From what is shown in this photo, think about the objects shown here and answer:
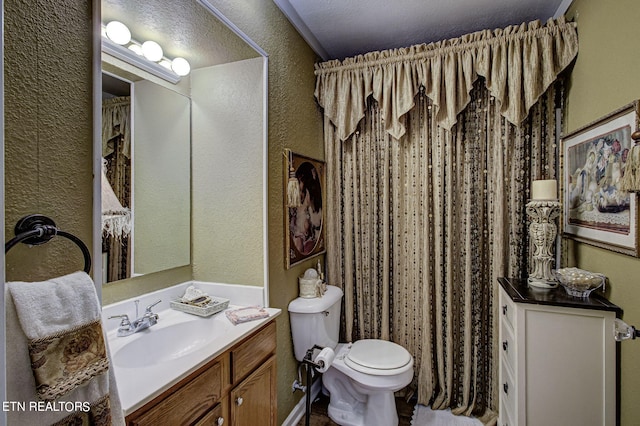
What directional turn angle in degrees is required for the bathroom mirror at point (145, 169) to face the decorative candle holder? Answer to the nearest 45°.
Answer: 0° — it already faces it

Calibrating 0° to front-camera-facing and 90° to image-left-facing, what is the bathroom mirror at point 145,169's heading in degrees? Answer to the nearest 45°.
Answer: approximately 315°

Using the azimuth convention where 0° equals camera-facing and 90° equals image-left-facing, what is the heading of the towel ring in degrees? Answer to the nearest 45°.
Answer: approximately 315°

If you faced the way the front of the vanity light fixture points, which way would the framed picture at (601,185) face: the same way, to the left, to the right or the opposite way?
the opposite way

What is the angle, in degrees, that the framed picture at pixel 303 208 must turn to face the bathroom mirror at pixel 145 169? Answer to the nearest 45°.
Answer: approximately 90° to its right

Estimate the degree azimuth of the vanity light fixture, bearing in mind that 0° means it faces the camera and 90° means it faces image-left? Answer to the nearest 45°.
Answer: approximately 315°

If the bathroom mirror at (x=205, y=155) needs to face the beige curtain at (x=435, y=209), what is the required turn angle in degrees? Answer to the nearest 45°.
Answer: approximately 45° to its left

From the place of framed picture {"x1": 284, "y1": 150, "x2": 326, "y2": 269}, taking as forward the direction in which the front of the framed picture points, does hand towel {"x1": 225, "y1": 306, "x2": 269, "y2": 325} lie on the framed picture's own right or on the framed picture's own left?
on the framed picture's own right

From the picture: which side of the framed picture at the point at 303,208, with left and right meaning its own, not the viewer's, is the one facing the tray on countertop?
right

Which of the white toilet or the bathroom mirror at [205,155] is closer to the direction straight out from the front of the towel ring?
the white toilet
